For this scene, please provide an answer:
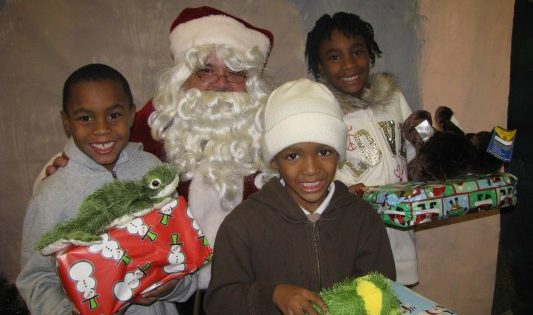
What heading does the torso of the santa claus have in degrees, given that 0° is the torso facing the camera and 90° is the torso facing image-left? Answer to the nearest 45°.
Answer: approximately 0°

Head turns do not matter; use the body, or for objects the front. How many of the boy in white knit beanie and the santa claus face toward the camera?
2

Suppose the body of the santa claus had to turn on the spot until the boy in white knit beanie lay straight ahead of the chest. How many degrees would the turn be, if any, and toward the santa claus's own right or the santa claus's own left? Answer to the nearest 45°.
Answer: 0° — they already face them

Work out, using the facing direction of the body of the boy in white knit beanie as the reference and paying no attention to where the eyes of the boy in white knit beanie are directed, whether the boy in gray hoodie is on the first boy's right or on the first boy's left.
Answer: on the first boy's right

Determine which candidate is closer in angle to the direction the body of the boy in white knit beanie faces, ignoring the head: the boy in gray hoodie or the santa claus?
the boy in gray hoodie

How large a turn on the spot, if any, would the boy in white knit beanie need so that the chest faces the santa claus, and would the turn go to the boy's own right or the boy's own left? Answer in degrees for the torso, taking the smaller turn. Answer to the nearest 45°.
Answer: approximately 135° to the boy's own right
